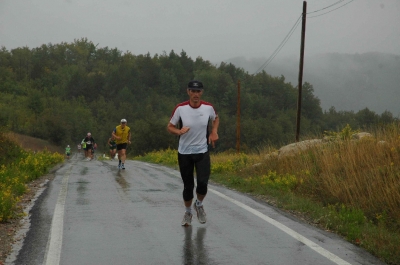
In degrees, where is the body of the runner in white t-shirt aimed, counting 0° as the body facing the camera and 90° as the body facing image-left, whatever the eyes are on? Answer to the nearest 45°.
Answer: approximately 0°

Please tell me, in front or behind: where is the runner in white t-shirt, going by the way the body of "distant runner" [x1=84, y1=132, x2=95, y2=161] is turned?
in front

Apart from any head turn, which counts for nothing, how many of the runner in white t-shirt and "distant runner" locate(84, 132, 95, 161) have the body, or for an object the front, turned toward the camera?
2

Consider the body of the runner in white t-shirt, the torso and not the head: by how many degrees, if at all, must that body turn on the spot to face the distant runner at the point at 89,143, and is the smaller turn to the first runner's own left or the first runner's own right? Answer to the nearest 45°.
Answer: approximately 180°

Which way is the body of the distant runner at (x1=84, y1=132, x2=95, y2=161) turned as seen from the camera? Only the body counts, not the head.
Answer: toward the camera
